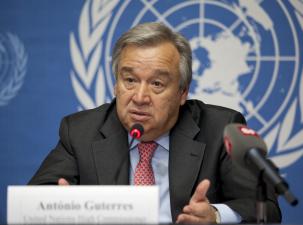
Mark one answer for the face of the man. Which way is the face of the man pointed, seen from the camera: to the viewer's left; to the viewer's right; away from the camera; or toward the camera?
toward the camera

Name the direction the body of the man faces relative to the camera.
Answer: toward the camera

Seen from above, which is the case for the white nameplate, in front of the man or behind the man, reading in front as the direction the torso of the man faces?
in front

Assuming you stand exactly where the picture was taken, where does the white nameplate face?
facing the viewer

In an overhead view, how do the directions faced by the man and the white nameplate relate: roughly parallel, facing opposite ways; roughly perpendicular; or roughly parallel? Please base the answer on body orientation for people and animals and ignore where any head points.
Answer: roughly parallel

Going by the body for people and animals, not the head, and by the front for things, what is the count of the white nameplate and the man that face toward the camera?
2

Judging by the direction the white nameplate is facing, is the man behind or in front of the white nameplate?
behind
